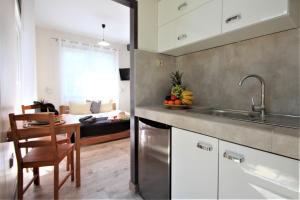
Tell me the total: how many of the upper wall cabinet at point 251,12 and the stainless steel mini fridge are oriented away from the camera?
0

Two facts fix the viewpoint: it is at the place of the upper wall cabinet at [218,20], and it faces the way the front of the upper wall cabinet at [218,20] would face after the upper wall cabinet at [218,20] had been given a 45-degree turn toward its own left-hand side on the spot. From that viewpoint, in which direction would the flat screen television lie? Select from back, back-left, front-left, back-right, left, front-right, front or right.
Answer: back-right

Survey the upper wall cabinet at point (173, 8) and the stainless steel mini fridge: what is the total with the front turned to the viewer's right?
0

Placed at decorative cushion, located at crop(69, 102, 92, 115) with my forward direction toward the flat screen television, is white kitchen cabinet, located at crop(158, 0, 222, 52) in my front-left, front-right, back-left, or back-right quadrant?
front-right

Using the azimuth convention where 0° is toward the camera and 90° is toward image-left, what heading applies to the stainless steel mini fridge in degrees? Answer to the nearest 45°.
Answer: approximately 45°

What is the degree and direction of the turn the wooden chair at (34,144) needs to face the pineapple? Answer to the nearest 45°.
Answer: approximately 45° to its right

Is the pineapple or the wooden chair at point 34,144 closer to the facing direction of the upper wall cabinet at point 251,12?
the wooden chair

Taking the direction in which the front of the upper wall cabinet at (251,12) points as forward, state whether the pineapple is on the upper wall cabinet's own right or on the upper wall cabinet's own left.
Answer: on the upper wall cabinet's own right

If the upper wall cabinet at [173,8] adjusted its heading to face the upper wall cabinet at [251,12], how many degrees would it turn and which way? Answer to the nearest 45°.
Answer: approximately 90° to its left

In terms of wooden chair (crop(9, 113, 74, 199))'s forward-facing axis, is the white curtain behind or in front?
in front

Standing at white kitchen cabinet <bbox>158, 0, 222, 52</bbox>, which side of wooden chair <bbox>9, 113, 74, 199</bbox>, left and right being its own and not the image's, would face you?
right

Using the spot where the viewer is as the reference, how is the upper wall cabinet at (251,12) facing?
facing the viewer and to the left of the viewer

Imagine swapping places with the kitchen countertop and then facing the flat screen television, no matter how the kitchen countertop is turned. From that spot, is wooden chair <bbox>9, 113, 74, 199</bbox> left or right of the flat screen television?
left

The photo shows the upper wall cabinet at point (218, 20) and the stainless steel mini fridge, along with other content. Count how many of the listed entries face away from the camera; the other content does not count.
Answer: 0
